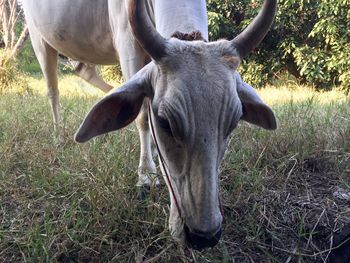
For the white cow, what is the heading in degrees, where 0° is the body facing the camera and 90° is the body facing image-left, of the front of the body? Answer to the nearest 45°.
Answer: approximately 315°

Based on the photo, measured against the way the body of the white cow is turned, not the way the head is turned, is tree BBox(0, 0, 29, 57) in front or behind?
behind
